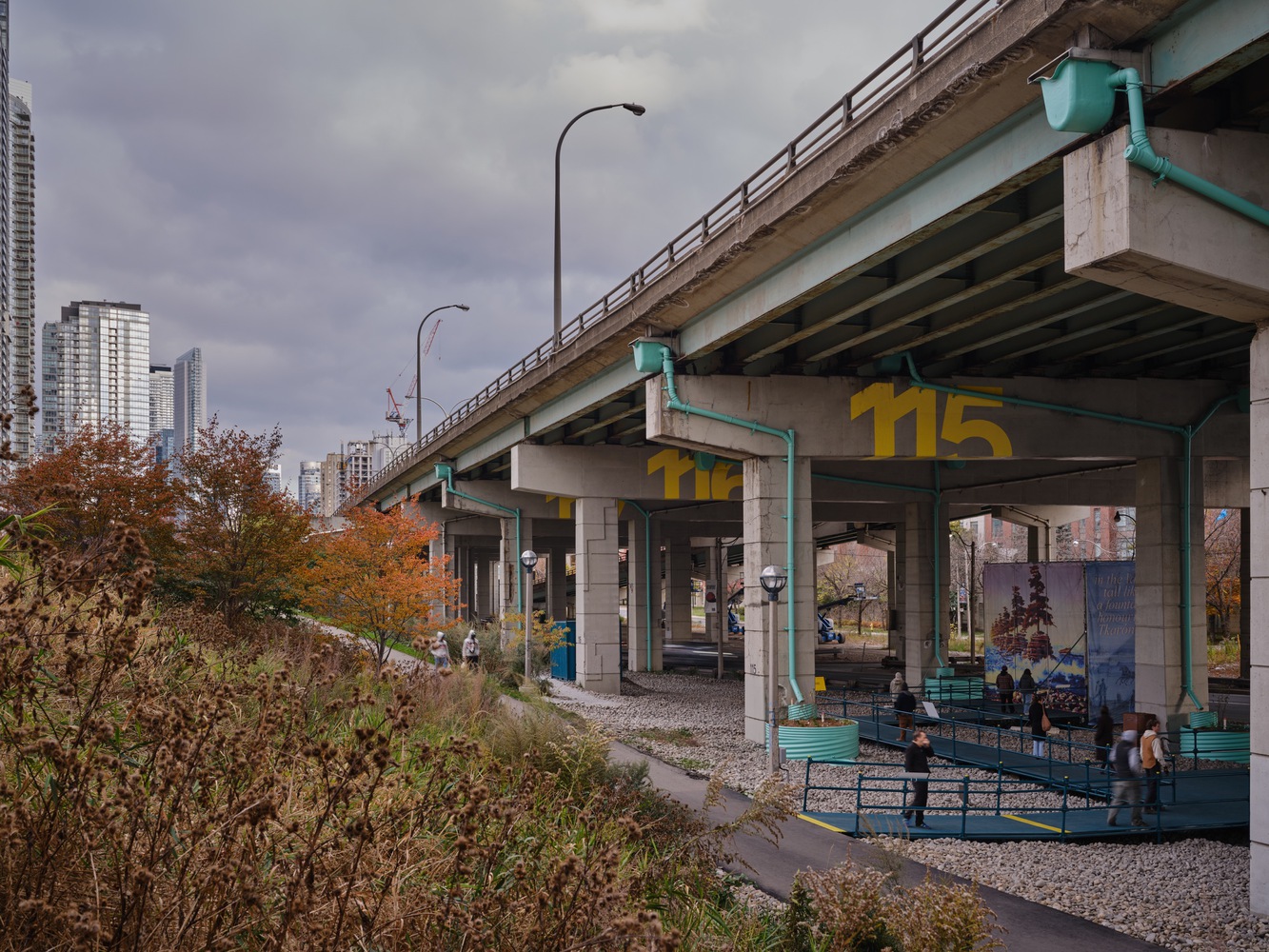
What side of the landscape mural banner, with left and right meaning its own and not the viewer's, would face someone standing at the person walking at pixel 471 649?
right

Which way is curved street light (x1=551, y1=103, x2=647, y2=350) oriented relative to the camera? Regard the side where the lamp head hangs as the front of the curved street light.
to the viewer's right

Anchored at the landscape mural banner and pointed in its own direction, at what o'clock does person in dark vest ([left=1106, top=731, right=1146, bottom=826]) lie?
The person in dark vest is roughly at 12 o'clock from the landscape mural banner.

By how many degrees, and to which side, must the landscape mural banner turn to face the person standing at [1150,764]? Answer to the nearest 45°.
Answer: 0° — it already faces them

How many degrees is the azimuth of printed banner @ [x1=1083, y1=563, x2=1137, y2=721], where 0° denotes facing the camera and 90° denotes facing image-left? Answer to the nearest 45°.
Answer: approximately 0°

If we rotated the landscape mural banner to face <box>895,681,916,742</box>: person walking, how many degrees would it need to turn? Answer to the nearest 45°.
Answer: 0° — it already faces them

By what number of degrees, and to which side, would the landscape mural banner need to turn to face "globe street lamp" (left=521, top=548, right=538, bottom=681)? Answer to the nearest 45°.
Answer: approximately 90° to its right

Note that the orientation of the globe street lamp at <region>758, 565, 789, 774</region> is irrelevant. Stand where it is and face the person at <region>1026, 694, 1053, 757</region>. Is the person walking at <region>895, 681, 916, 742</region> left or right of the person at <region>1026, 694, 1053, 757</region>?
left

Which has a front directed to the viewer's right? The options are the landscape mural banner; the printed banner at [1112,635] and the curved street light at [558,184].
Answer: the curved street light
